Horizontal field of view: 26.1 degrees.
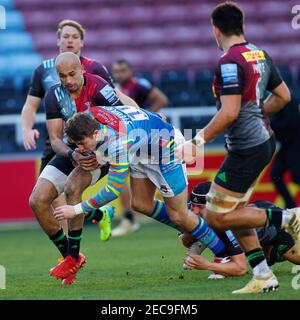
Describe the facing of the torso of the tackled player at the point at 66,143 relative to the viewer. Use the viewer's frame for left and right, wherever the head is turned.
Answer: facing the viewer

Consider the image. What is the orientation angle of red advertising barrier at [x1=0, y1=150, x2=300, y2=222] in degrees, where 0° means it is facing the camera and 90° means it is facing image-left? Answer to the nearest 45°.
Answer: approximately 0°

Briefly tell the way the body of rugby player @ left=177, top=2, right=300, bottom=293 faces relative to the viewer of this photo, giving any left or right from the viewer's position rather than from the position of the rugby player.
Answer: facing away from the viewer and to the left of the viewer

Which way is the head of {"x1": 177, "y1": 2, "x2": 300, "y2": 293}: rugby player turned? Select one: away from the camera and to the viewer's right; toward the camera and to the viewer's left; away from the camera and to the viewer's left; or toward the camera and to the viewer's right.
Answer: away from the camera and to the viewer's left

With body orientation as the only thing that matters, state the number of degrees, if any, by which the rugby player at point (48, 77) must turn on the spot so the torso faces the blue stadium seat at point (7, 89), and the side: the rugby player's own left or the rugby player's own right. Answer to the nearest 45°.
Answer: approximately 180°
